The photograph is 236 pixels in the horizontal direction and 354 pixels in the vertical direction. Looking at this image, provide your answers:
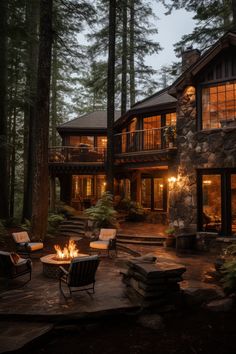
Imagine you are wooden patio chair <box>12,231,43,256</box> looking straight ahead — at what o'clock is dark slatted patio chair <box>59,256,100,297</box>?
dark slatted patio chair <box>59,256,100,297</box> is roughly at 1 o'clock from wooden patio chair <box>12,231,43,256</box>.

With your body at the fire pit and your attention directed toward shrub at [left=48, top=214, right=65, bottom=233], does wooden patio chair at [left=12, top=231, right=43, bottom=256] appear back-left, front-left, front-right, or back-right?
front-left

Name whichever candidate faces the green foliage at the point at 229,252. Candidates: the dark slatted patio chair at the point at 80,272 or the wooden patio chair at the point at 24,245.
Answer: the wooden patio chair at the point at 24,245

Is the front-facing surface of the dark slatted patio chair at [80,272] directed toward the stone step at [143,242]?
no

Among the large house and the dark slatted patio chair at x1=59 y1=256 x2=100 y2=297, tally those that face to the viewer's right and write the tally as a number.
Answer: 0

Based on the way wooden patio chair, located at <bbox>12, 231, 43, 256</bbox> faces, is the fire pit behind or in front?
in front

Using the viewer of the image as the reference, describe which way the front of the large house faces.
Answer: facing the viewer and to the left of the viewer

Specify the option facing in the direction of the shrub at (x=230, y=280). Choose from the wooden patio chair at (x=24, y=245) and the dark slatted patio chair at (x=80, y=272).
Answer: the wooden patio chair at (x=24, y=245)

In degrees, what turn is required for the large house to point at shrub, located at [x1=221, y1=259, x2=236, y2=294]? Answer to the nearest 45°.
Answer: approximately 45° to its left

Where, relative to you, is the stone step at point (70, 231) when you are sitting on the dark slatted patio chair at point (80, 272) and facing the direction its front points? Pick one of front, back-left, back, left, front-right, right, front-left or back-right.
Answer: front-right

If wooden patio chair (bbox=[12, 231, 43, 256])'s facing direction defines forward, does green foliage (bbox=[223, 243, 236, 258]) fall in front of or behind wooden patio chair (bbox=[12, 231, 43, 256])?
in front

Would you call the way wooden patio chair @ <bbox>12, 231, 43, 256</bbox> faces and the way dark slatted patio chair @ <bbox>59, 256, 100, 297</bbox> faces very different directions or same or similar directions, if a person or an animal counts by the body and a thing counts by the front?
very different directions

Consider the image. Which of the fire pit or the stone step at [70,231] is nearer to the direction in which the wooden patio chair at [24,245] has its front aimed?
the fire pit

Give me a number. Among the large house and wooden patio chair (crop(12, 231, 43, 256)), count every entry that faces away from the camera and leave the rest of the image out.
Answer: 0

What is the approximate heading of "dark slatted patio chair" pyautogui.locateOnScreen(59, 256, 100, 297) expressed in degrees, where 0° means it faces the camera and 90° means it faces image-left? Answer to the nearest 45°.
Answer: approximately 135°

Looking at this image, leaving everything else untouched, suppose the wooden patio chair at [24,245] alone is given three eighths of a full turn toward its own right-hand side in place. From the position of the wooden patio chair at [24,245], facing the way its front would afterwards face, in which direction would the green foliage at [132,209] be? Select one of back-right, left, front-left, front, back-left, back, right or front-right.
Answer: back-right

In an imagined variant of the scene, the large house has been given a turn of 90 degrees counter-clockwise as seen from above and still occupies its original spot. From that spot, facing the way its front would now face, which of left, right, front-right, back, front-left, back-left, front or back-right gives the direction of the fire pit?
right

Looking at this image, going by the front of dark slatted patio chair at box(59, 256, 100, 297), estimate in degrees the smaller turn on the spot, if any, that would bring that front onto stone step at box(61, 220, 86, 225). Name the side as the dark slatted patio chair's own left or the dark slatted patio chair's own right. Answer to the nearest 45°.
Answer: approximately 45° to the dark slatted patio chair's own right

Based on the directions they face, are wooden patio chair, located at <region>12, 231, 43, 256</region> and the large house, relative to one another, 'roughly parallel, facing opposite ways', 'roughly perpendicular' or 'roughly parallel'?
roughly perpendicular
